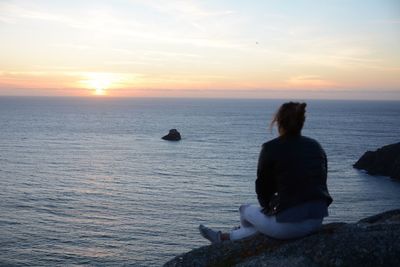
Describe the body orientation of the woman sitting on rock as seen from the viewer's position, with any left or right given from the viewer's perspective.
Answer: facing away from the viewer and to the left of the viewer
